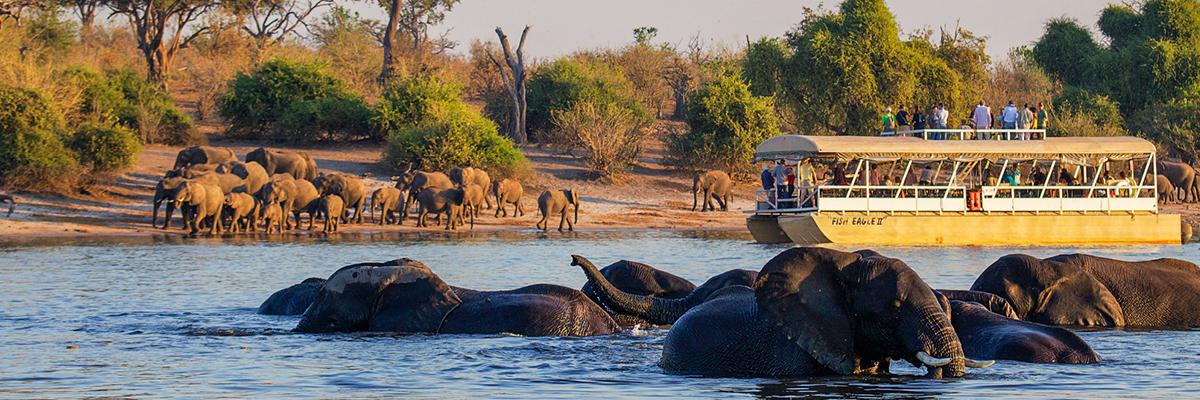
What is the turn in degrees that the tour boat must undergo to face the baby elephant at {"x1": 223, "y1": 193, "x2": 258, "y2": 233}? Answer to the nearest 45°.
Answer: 0° — it already faces it

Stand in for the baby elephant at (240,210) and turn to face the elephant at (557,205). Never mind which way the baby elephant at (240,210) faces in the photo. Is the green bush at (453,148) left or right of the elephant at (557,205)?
left

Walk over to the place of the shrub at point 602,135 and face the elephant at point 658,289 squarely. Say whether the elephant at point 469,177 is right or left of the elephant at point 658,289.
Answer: right

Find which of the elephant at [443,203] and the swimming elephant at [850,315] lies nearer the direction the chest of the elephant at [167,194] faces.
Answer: the swimming elephant

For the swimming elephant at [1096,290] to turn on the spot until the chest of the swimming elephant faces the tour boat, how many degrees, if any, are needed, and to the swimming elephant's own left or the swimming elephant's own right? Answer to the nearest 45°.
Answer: approximately 90° to the swimming elephant's own right

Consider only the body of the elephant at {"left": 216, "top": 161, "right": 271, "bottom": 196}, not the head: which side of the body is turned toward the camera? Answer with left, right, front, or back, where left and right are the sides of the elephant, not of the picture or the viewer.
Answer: left

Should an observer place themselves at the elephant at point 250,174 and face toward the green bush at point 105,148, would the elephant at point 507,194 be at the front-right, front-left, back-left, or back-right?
back-right
